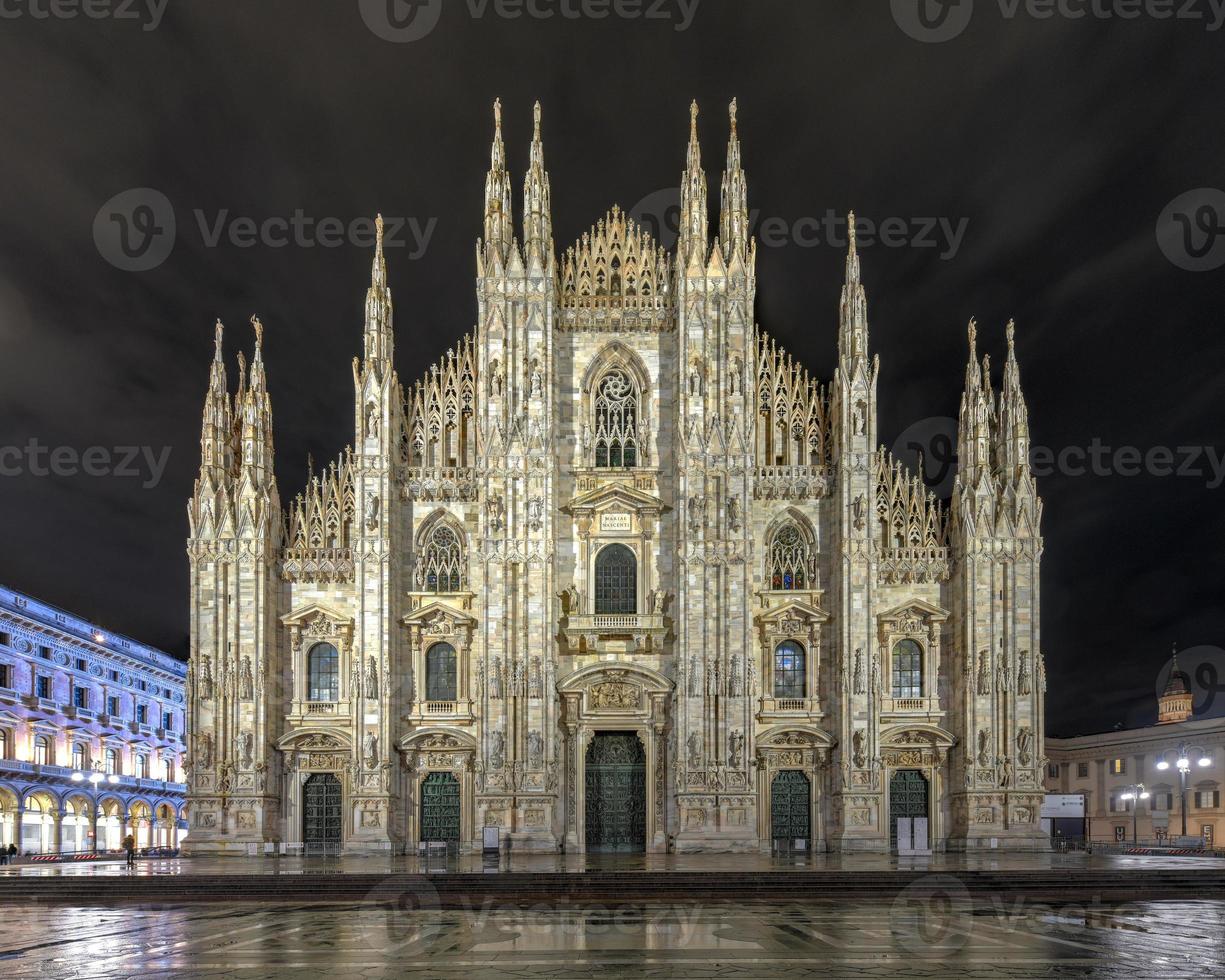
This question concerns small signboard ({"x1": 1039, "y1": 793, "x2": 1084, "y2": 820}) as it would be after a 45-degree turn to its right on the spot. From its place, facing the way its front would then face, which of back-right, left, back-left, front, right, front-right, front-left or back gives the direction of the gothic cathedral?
front

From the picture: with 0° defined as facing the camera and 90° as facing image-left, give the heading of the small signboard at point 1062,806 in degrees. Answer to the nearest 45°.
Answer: approximately 0°
